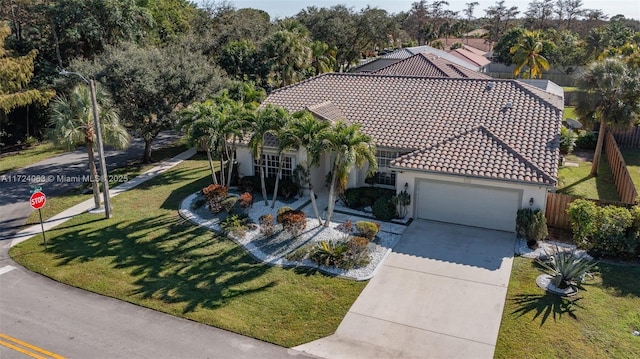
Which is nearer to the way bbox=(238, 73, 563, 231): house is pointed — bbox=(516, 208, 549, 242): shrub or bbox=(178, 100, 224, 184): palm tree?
the shrub

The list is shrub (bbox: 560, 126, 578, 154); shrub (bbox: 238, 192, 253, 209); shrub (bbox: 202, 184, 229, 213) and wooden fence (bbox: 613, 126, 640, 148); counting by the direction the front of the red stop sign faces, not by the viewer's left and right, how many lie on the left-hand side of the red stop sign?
4

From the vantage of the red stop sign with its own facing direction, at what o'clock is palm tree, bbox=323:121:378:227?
The palm tree is roughly at 10 o'clock from the red stop sign.

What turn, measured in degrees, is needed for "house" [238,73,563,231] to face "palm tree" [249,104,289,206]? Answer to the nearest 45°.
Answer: approximately 90° to its right

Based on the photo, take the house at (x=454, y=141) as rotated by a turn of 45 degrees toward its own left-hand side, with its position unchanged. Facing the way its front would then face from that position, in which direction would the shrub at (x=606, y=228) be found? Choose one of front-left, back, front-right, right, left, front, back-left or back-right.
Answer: front

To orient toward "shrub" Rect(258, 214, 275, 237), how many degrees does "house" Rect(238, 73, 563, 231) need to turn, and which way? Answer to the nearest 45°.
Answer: approximately 45° to its right

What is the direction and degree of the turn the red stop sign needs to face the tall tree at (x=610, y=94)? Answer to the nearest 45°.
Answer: approximately 90° to its left

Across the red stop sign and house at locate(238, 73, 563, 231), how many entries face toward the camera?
2

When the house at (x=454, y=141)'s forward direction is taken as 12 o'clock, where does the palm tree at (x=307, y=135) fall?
The palm tree is roughly at 2 o'clock from the house.

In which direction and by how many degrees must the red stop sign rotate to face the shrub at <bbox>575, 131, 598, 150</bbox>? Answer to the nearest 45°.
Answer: approximately 90° to its left

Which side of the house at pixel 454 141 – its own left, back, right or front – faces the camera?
front

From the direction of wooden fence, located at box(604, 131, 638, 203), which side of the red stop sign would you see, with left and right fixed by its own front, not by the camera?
left

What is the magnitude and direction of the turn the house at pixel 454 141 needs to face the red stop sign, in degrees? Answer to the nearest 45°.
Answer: approximately 45° to its right

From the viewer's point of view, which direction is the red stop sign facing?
toward the camera
